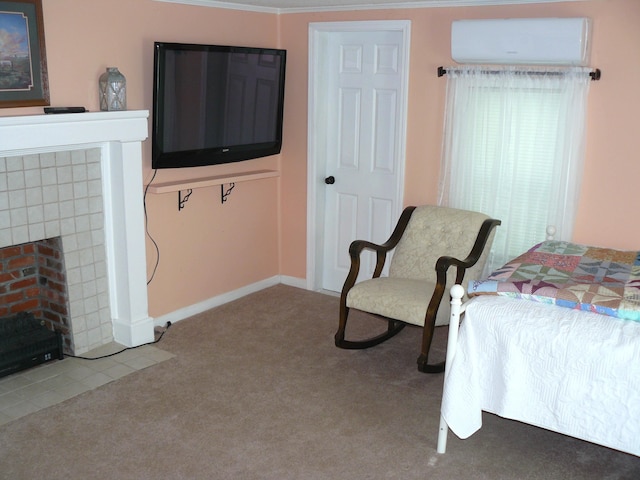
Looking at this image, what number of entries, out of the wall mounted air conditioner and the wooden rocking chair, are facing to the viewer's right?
0

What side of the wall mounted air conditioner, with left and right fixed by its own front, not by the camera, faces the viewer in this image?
front

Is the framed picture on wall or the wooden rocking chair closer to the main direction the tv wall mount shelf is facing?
the wooden rocking chair

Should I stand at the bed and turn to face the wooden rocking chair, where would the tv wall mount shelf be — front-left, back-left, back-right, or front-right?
front-left

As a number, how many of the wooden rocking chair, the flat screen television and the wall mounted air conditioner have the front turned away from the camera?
0

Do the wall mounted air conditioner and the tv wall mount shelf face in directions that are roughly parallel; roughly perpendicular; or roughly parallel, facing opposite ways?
roughly perpendicular

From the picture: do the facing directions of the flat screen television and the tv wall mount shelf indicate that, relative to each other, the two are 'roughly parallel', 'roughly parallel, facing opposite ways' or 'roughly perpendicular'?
roughly parallel

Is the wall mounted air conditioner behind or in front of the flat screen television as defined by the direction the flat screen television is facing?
in front

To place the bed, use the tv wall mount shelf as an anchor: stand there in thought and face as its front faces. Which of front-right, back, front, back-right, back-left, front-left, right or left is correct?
front

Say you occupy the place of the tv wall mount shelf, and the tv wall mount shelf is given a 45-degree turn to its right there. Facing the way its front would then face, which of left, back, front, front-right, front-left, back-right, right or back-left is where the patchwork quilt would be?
front-left

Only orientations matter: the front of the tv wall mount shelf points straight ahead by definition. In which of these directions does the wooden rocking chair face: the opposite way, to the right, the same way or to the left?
to the right

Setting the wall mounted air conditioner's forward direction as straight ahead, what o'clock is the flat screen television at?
The flat screen television is roughly at 3 o'clock from the wall mounted air conditioner.

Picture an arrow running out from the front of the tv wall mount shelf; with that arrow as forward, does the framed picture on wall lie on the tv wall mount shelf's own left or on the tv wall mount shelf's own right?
on the tv wall mount shelf's own right

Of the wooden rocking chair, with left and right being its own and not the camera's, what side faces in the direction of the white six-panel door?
right

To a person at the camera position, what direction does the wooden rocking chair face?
facing the viewer and to the left of the viewer
